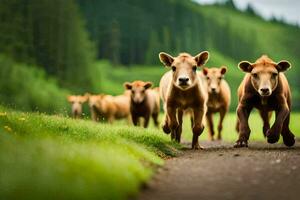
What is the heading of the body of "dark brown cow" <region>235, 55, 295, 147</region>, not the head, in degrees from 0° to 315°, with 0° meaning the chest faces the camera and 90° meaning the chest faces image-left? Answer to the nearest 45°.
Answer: approximately 0°

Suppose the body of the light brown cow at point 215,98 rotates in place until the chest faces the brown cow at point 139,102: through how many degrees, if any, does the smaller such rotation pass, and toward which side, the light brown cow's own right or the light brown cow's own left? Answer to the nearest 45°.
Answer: approximately 90° to the light brown cow's own right

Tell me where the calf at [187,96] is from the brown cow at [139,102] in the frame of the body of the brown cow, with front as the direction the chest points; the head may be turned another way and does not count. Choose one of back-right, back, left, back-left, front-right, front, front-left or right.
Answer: front-left

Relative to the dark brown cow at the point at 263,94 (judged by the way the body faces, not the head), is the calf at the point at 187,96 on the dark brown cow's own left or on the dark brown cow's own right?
on the dark brown cow's own right
